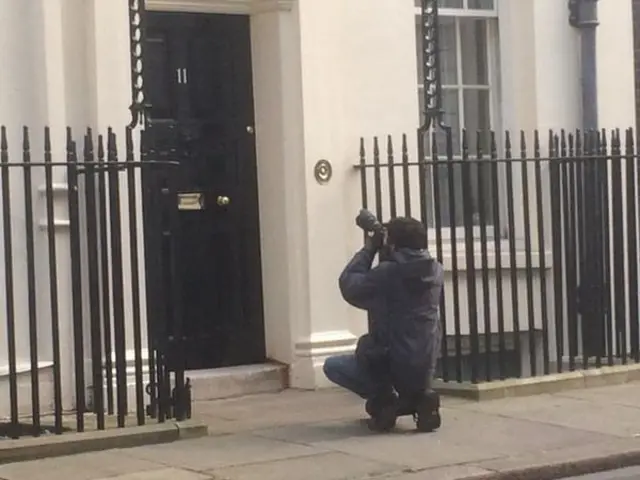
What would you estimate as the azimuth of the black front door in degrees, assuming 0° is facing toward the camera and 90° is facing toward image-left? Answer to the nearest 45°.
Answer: approximately 0°

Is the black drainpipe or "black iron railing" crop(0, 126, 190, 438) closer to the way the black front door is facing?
the black iron railing

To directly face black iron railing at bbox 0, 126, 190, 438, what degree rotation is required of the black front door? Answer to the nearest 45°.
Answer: approximately 45° to its right

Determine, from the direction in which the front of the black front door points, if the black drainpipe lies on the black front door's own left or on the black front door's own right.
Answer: on the black front door's own left

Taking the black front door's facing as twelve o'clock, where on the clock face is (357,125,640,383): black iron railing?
The black iron railing is roughly at 9 o'clock from the black front door.
